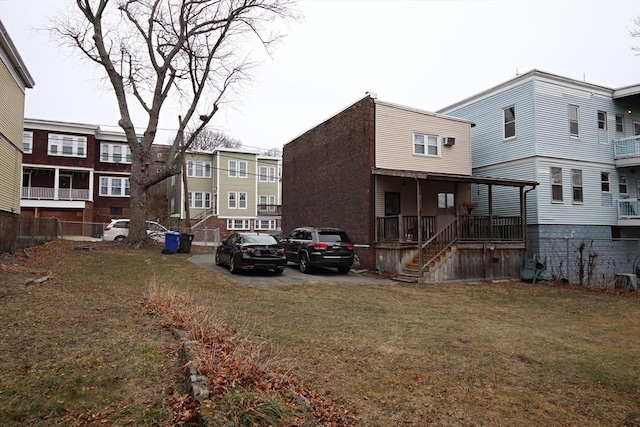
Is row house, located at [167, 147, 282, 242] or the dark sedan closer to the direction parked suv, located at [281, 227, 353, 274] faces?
the row house

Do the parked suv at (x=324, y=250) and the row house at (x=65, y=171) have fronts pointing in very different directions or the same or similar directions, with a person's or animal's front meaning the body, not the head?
very different directions

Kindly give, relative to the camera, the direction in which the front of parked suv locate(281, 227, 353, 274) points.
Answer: facing away from the viewer and to the left of the viewer

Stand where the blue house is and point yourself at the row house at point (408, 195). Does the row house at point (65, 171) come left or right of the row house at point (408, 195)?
right

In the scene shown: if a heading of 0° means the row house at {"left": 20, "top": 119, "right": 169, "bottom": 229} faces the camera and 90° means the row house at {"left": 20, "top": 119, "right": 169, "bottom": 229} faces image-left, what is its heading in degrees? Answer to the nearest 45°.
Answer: approximately 0°

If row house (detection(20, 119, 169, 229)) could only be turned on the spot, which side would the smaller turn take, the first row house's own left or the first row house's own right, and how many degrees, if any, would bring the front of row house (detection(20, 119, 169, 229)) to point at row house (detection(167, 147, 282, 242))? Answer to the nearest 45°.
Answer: approximately 90° to the first row house's own left

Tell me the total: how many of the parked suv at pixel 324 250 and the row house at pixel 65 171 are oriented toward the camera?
1
